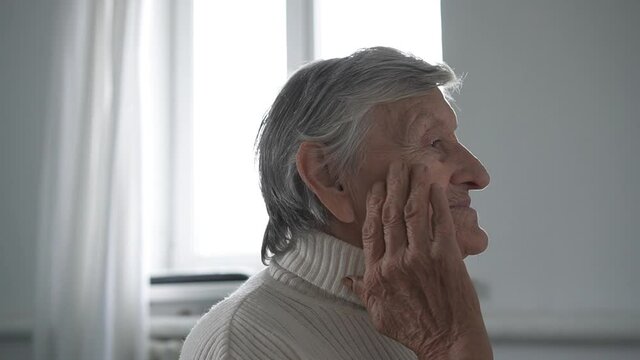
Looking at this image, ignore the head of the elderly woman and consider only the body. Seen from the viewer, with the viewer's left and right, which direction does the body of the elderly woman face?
facing to the right of the viewer

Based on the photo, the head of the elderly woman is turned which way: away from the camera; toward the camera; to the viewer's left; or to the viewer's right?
to the viewer's right
